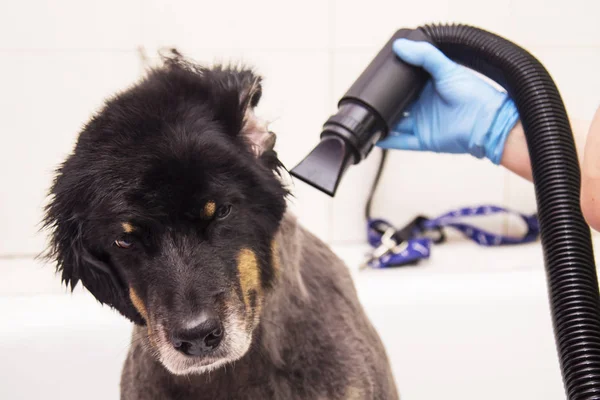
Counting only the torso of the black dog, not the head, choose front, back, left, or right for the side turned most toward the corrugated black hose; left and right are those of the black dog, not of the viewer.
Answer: left

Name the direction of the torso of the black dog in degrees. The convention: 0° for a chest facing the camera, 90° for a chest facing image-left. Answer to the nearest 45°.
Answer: approximately 0°

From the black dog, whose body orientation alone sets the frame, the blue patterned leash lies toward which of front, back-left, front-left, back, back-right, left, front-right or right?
back-left
